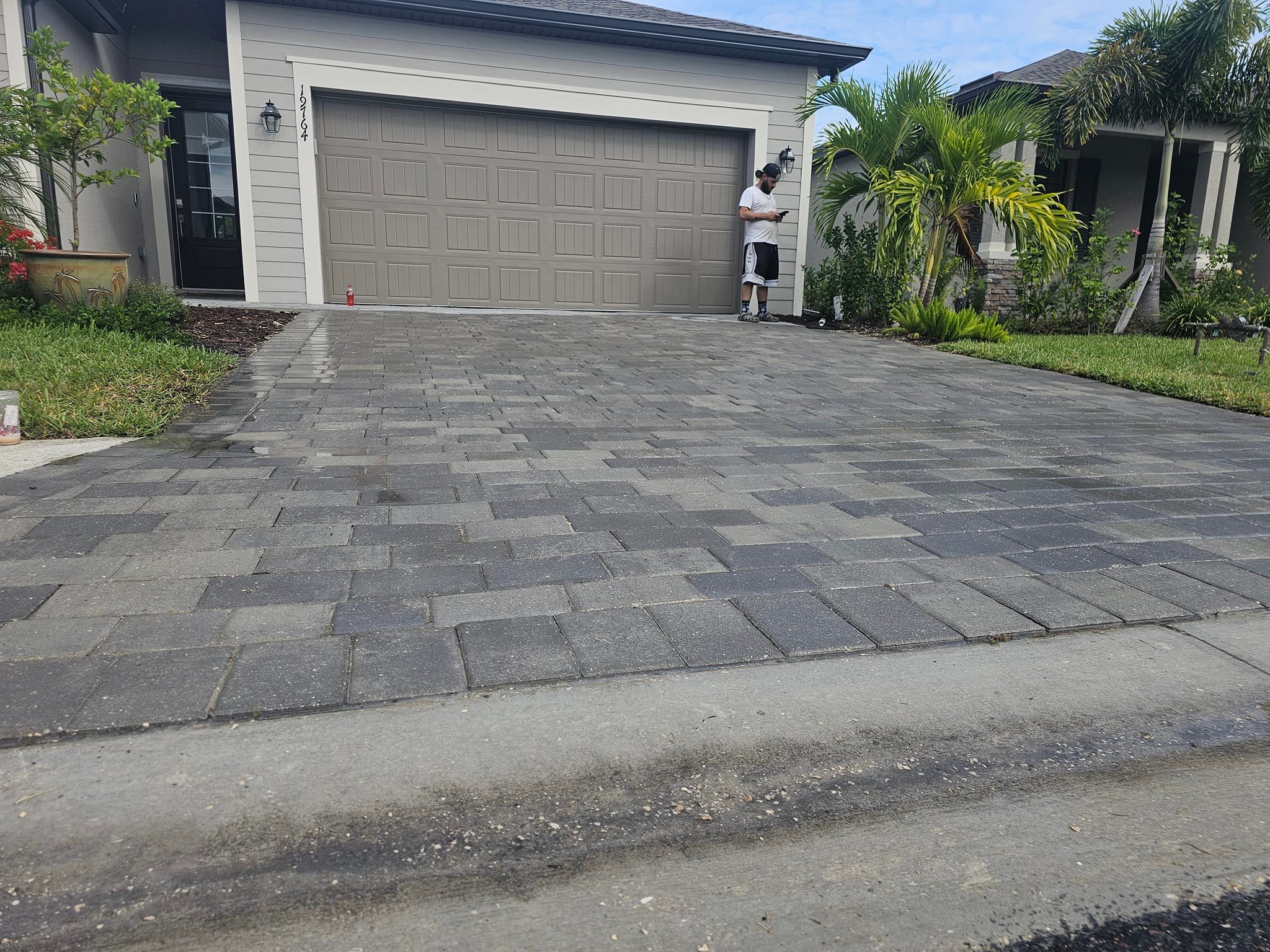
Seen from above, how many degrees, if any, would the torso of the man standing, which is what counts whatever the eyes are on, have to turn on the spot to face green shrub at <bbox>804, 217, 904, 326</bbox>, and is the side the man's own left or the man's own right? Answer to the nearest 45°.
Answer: approximately 45° to the man's own left

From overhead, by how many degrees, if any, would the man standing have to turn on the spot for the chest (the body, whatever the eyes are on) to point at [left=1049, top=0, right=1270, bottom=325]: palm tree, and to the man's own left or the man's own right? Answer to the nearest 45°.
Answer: approximately 45° to the man's own left

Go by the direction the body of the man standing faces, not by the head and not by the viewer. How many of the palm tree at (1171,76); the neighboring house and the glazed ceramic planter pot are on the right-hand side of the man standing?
1

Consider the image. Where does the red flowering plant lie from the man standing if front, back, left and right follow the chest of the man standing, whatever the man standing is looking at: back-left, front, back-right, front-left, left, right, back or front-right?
right

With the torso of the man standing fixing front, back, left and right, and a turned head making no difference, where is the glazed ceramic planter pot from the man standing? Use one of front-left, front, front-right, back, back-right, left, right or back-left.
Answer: right

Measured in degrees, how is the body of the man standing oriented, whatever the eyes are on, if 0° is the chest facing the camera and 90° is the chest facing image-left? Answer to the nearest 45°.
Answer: approximately 315°

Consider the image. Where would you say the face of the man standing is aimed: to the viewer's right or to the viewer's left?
to the viewer's right

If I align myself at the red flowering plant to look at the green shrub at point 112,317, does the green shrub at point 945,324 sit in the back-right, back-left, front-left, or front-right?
front-left

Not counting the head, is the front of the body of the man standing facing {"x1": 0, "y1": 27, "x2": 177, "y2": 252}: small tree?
no

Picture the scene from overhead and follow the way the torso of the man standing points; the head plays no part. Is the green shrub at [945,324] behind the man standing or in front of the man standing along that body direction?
in front

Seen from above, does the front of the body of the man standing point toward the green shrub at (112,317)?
no

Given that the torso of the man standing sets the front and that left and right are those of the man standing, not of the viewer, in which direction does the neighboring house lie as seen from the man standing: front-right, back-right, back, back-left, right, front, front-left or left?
left

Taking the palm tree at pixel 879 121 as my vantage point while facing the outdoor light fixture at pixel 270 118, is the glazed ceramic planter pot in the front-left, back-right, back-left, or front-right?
front-left

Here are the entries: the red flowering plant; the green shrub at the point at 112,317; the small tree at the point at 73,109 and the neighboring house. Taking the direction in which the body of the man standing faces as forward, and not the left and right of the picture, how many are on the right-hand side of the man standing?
3
